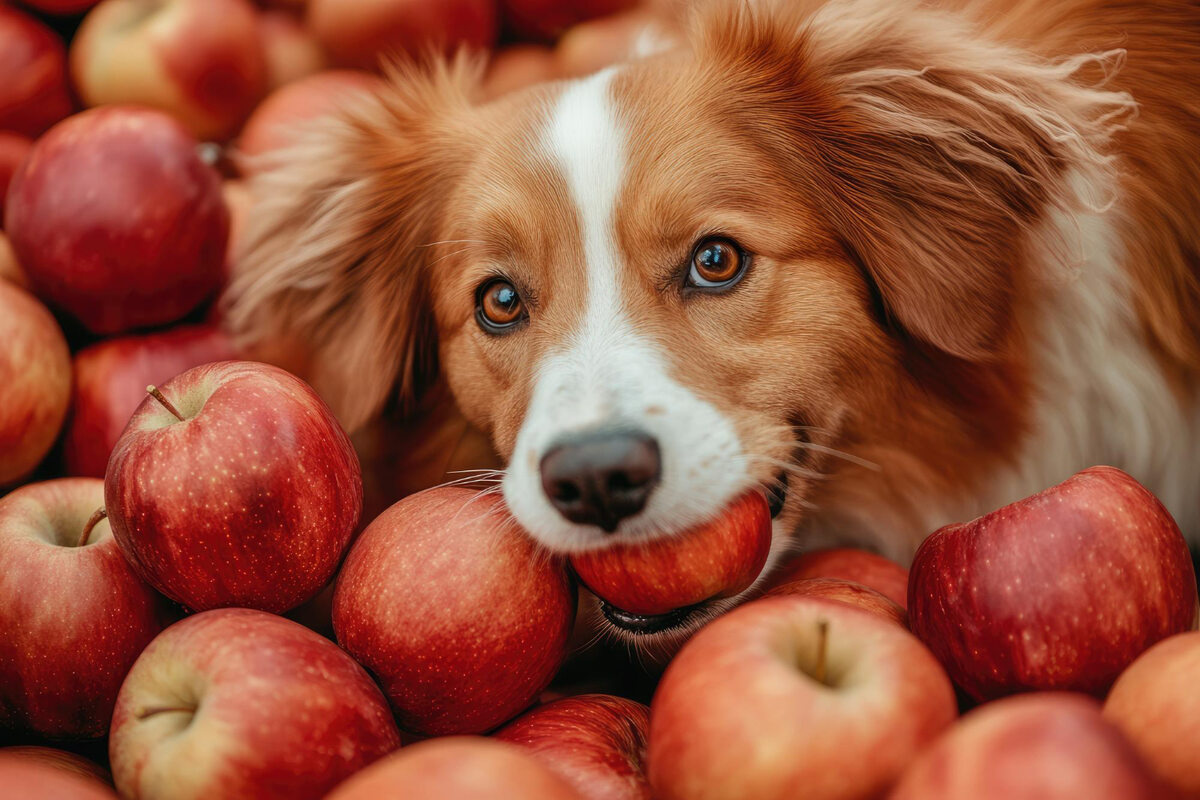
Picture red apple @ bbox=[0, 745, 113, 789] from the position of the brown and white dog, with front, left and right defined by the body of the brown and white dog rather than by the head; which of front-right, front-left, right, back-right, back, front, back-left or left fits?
front

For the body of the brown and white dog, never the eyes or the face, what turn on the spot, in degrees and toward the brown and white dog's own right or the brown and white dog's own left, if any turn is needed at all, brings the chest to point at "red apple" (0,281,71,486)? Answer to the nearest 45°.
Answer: approximately 45° to the brown and white dog's own right

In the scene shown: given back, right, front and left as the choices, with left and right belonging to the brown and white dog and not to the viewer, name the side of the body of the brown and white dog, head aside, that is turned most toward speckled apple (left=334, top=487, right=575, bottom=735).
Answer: front

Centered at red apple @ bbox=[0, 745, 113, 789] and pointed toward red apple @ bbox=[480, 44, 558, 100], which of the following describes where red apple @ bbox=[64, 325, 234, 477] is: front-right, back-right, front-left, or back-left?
front-left

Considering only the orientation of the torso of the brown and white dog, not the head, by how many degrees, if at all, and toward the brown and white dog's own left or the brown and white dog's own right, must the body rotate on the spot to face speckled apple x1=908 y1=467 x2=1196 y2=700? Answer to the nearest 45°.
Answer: approximately 45° to the brown and white dog's own left

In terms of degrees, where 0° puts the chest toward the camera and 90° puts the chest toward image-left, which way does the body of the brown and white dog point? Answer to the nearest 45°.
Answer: approximately 45°

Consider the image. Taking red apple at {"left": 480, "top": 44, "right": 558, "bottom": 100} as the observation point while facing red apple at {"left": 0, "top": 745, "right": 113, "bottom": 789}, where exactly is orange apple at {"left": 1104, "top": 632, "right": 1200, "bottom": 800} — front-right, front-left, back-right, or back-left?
front-left

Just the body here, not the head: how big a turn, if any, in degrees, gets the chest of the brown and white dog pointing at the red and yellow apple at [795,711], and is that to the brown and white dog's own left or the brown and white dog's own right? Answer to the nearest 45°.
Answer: approximately 45° to the brown and white dog's own left

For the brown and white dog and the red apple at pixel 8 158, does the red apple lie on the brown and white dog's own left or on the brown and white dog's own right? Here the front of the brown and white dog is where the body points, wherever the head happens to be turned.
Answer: on the brown and white dog's own right
